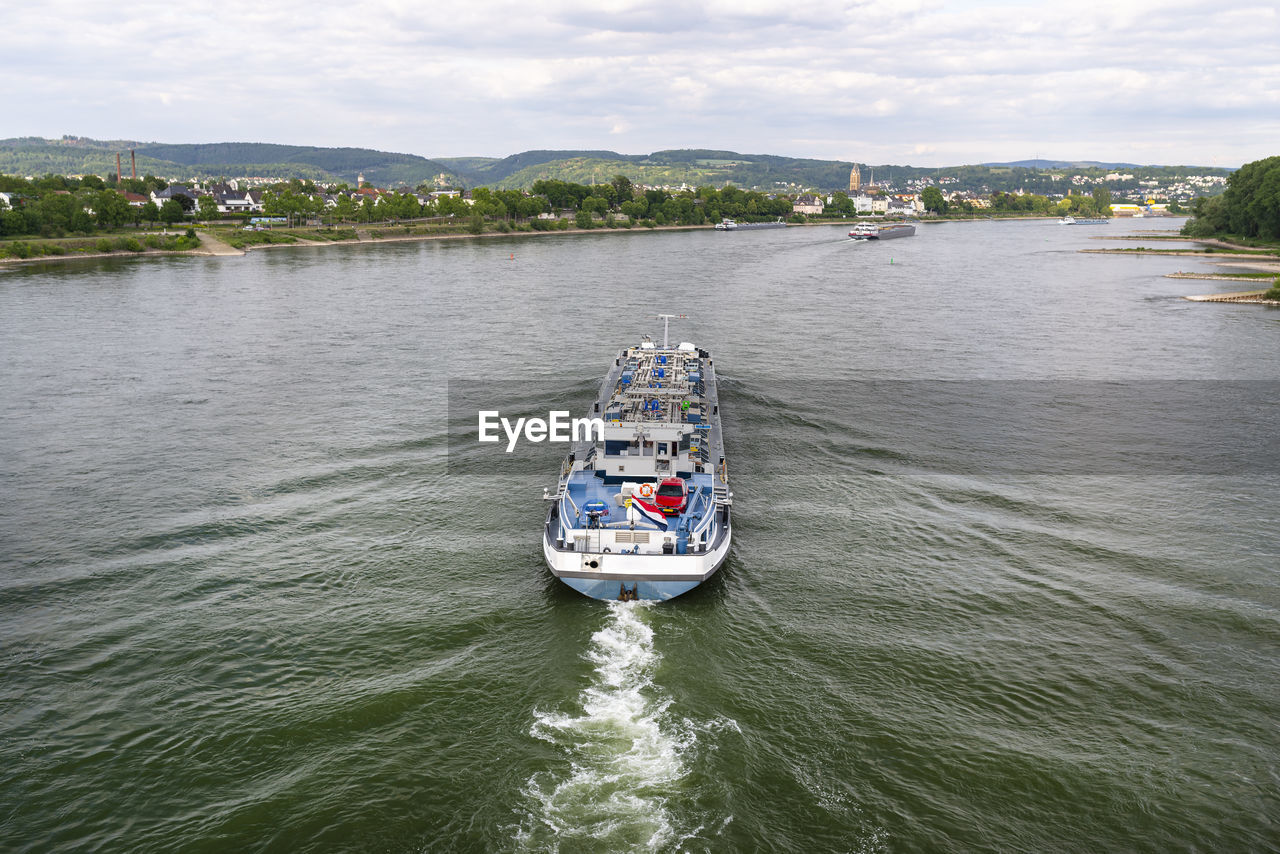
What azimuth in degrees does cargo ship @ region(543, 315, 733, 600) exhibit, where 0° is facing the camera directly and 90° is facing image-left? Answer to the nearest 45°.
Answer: approximately 180°
